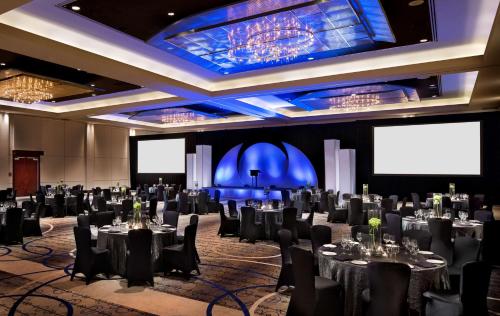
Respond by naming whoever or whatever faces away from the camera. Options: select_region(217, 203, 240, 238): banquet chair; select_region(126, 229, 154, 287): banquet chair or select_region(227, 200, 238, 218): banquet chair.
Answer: select_region(126, 229, 154, 287): banquet chair

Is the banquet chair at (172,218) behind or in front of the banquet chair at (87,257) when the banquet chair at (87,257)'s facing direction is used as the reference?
in front

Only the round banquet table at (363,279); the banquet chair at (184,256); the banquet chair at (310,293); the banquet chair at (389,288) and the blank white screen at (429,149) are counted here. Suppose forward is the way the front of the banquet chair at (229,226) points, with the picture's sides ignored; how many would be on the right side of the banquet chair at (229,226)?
4

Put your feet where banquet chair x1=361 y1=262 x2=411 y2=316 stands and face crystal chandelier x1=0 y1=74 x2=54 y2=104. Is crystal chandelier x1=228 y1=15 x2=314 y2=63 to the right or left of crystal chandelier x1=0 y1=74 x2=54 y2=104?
right

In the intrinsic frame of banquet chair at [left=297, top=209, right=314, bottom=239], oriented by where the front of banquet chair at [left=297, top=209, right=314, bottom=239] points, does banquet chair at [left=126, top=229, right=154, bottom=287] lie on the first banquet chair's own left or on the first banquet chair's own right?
on the first banquet chair's own left

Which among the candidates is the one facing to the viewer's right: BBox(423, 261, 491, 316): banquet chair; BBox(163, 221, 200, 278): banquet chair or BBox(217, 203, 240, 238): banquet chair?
BBox(217, 203, 240, 238): banquet chair

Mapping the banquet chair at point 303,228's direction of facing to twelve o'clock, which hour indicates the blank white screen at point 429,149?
The blank white screen is roughly at 4 o'clock from the banquet chair.

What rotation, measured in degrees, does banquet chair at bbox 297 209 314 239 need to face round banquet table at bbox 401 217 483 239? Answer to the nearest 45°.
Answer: approximately 135° to its left

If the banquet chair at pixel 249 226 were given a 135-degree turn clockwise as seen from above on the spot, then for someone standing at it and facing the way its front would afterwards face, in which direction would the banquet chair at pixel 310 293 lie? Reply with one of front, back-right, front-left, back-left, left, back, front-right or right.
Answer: front

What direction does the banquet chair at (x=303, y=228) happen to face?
to the viewer's left

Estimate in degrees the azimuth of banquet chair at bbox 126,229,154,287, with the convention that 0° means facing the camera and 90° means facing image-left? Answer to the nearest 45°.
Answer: approximately 180°

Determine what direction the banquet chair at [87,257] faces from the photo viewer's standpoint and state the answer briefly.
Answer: facing away from the viewer and to the right of the viewer

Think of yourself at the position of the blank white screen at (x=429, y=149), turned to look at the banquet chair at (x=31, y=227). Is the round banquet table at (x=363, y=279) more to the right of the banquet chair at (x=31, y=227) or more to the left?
left
